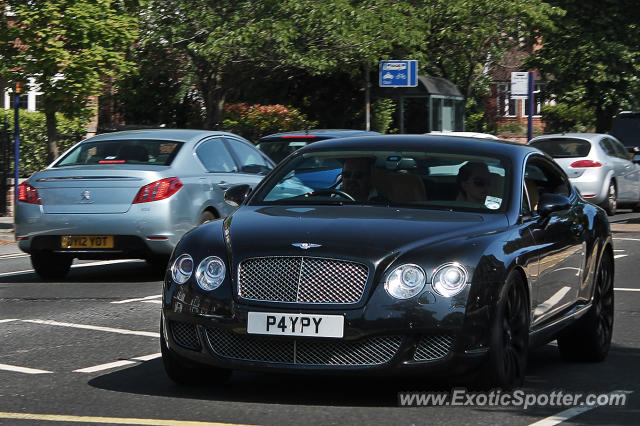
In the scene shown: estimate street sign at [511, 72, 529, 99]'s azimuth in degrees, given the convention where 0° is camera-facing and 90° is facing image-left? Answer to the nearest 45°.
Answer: approximately 0°

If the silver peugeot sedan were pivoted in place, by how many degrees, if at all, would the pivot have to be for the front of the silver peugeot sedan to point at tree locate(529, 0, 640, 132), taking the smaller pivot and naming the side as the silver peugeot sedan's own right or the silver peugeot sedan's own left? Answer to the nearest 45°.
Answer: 0° — it already faces it

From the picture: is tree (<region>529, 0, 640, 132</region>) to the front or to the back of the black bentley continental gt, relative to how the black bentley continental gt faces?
to the back

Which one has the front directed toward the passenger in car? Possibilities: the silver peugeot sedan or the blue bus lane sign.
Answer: the blue bus lane sign

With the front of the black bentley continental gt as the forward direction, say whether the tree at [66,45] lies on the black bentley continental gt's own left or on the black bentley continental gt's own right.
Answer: on the black bentley continental gt's own right

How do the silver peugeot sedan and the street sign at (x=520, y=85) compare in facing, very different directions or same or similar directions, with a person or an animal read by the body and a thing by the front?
very different directions

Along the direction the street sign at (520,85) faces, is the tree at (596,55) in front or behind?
behind

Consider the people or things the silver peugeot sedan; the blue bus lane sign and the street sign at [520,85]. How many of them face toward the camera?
2

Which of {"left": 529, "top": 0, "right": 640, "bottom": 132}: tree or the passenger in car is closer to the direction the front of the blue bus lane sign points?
the passenger in car

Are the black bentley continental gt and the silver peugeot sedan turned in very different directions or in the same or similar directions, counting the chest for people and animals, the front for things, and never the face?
very different directions
